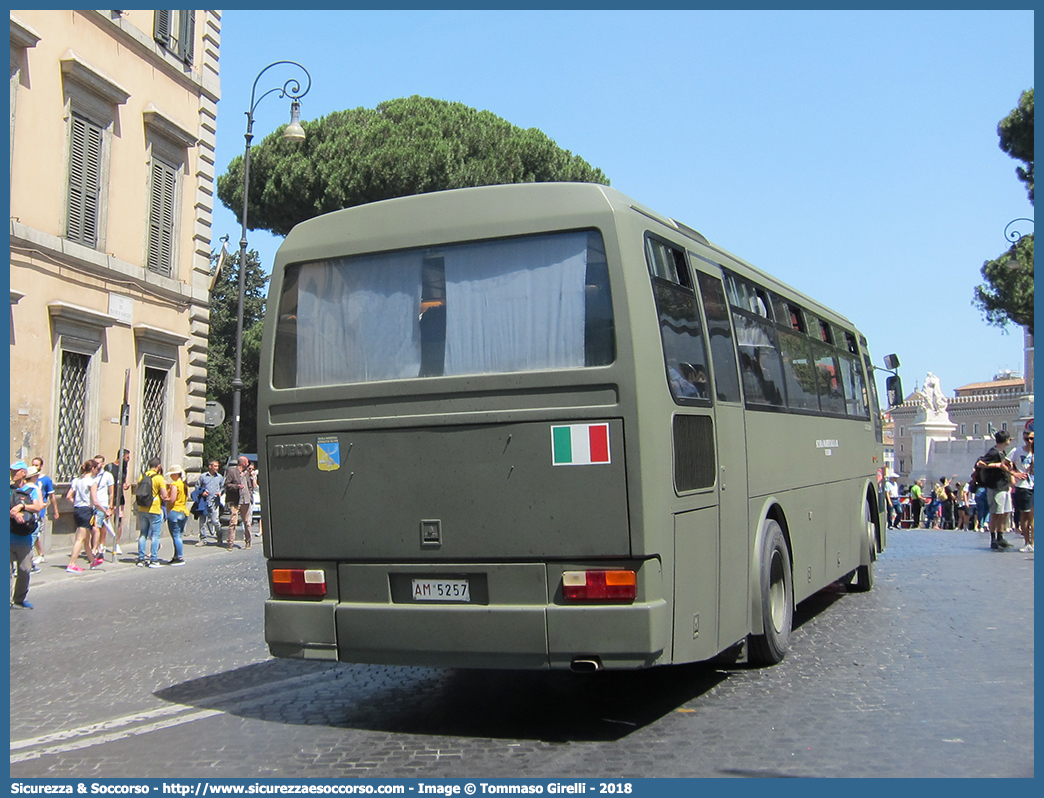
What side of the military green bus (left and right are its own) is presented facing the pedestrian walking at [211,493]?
left

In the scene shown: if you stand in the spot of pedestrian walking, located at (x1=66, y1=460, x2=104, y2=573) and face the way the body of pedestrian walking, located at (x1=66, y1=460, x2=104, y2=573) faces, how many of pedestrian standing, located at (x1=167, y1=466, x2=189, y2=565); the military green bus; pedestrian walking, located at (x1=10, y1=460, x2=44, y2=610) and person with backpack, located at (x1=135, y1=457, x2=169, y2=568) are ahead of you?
2

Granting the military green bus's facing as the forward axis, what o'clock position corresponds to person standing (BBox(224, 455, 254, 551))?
The person standing is roughly at 10 o'clock from the military green bus.

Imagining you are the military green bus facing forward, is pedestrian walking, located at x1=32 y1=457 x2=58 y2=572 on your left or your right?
on your left

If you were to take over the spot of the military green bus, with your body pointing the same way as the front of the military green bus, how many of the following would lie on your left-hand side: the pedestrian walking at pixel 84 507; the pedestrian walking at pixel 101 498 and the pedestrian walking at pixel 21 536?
3

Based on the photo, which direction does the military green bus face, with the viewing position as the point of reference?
facing away from the viewer and to the right of the viewer

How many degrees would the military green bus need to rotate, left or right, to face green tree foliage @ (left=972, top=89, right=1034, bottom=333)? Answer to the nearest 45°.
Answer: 0° — it already faces it
